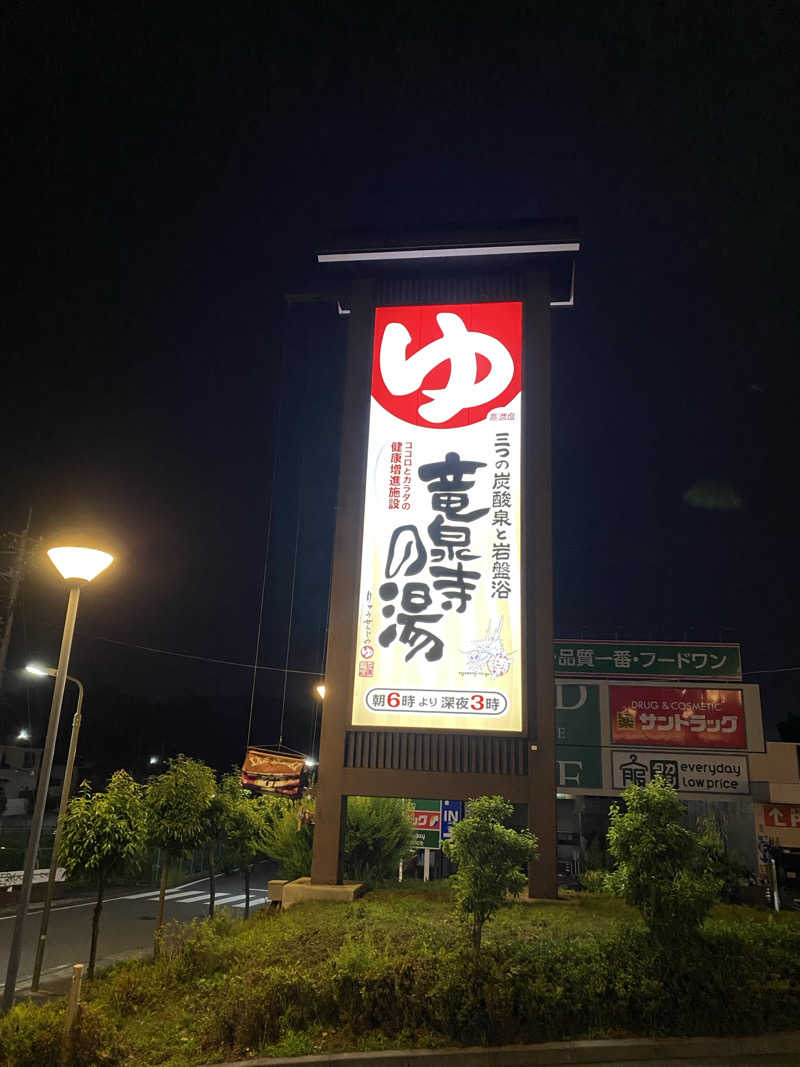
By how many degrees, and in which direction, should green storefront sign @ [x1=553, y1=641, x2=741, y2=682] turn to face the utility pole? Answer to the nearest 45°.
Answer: approximately 90° to its right

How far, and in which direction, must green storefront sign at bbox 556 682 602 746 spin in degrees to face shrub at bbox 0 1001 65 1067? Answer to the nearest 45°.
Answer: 0° — it already faces it

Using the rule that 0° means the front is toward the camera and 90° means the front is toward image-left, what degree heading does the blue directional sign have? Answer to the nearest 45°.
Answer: approximately 0°

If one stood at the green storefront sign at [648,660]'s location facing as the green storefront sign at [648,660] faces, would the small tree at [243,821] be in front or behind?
in front

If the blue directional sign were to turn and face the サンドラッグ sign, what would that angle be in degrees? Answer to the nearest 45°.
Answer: approximately 135° to its left

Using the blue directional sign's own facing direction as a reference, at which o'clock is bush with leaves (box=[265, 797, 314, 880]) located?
The bush with leaves is roughly at 2 o'clock from the blue directional sign.

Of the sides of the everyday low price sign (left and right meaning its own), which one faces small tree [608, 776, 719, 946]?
front

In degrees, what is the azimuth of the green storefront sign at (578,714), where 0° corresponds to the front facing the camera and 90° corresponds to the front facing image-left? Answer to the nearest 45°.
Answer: approximately 0°

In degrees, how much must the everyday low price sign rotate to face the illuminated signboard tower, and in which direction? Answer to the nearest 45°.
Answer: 0° — it already faces it

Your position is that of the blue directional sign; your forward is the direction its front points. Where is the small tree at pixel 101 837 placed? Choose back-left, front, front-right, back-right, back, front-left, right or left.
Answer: front-right
